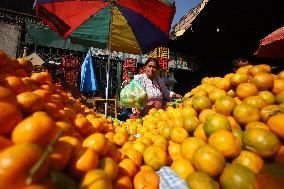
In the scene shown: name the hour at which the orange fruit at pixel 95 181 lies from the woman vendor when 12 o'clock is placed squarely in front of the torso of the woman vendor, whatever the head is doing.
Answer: The orange fruit is roughly at 12 o'clock from the woman vendor.

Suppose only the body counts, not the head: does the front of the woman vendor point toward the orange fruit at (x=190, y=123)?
yes

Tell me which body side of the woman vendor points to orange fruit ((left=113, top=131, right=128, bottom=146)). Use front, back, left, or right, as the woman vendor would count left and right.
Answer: front

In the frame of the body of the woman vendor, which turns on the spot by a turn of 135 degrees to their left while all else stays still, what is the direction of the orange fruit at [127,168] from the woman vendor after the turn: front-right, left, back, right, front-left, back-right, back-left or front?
back-right

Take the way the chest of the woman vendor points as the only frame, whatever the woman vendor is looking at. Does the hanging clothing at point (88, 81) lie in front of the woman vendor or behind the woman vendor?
behind

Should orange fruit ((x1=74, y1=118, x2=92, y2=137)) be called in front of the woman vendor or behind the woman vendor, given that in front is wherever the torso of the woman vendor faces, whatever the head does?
in front

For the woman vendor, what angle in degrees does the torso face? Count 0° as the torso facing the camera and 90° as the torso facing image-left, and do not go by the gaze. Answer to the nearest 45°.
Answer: approximately 0°

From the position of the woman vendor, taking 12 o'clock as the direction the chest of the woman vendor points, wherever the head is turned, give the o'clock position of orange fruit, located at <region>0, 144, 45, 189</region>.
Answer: The orange fruit is roughly at 12 o'clock from the woman vendor.

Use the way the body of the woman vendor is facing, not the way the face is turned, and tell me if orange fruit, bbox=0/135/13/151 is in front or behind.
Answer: in front

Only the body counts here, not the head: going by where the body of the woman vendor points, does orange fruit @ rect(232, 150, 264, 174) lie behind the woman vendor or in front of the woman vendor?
in front

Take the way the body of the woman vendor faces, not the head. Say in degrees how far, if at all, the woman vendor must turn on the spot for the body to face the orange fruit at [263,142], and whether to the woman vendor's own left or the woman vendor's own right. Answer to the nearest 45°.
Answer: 0° — they already face it

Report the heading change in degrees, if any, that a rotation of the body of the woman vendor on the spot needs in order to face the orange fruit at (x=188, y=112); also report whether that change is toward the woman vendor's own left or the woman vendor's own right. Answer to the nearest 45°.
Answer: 0° — they already face it
